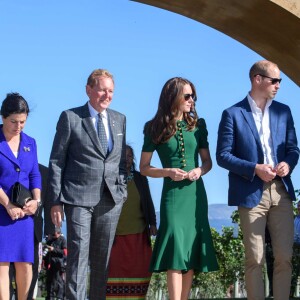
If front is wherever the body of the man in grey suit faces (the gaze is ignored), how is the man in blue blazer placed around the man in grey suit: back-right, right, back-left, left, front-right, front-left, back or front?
front-left

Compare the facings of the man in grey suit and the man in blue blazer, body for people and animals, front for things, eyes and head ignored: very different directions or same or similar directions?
same or similar directions

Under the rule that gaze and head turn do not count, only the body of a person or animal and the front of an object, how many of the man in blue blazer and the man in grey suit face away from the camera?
0

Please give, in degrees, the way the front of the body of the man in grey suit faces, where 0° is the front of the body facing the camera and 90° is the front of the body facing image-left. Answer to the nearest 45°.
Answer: approximately 315°

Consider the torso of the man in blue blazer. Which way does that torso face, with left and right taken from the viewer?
facing the viewer and to the right of the viewer

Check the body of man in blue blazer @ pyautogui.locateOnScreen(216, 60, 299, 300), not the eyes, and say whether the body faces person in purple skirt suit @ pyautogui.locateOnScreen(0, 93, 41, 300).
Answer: no

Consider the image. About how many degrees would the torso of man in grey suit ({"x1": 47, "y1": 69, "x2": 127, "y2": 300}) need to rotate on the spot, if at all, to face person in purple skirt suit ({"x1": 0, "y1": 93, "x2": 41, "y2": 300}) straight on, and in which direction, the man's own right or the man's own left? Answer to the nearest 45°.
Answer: approximately 135° to the man's own right

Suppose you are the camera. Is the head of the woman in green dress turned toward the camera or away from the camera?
toward the camera

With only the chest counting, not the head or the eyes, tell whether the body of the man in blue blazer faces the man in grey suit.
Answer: no

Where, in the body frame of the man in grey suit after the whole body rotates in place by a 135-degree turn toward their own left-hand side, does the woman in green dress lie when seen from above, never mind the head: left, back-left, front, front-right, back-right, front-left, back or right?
right
